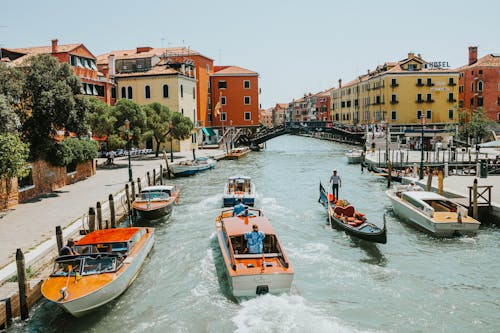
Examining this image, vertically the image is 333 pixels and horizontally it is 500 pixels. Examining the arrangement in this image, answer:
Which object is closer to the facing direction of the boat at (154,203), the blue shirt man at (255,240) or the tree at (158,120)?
the blue shirt man

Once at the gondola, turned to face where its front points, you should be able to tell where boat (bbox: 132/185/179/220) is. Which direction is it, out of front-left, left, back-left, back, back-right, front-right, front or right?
back-right

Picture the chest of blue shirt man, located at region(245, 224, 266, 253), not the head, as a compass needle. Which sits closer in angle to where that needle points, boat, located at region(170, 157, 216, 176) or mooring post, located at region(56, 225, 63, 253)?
the boat

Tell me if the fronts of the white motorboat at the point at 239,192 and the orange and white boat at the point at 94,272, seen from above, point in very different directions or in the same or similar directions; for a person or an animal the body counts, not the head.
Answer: very different directions

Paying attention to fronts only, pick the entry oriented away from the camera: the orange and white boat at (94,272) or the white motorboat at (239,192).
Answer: the white motorboat

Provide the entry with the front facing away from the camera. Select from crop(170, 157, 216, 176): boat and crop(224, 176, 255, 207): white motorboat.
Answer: the white motorboat

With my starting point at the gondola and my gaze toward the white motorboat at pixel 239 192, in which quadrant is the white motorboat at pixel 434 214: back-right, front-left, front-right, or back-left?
back-right

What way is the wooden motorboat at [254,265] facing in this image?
away from the camera

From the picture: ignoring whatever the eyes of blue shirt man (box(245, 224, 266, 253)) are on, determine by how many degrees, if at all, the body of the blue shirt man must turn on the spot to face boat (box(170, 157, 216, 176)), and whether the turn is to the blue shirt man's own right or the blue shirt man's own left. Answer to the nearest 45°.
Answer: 0° — they already face it

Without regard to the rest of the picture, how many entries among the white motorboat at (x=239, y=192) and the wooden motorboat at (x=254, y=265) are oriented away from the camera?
2

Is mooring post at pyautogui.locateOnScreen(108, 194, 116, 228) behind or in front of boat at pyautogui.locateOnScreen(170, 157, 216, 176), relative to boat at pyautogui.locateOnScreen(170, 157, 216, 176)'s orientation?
in front

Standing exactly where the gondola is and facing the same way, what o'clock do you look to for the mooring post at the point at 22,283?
The mooring post is roughly at 3 o'clock from the gondola.

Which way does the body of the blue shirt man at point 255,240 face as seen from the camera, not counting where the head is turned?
away from the camera
